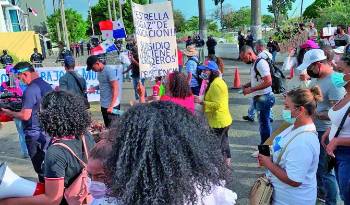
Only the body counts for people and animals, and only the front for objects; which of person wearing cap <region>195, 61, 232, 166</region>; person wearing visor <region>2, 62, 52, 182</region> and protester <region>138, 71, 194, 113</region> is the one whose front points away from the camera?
the protester

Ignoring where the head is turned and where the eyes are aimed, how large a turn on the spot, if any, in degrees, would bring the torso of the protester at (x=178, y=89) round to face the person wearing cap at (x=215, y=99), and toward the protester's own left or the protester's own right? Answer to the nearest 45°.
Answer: approximately 45° to the protester's own right

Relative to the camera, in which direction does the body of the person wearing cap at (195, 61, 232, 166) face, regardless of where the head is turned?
to the viewer's left

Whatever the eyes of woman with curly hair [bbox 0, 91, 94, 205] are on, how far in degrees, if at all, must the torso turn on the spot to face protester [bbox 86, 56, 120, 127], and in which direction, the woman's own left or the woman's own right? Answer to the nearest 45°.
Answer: approximately 45° to the woman's own right

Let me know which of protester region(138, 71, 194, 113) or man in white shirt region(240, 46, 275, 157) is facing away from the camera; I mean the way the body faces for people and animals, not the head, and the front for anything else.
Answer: the protester

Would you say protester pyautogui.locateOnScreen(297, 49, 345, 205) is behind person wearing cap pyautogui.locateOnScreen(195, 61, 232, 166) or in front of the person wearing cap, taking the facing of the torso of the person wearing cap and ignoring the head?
behind

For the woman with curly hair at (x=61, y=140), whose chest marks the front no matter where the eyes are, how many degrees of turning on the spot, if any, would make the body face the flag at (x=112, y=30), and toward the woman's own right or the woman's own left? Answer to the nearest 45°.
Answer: approximately 45° to the woman's own right

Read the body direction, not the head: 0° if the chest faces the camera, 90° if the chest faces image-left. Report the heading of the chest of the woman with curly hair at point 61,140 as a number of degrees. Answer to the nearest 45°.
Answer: approximately 135°

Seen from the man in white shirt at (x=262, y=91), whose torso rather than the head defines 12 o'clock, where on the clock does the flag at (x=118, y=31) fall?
The flag is roughly at 2 o'clock from the man in white shirt.

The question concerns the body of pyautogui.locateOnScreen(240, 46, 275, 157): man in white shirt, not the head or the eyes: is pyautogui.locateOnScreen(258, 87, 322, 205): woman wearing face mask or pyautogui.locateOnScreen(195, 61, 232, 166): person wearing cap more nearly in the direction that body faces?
the person wearing cap

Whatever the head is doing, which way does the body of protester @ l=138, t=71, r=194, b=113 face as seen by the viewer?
away from the camera

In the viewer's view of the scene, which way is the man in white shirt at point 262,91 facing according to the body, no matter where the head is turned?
to the viewer's left
